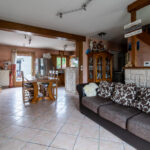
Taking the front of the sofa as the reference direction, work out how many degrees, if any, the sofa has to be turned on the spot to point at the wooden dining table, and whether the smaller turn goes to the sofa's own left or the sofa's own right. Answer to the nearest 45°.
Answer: approximately 90° to the sofa's own right

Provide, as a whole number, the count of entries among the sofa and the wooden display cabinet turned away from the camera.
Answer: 0

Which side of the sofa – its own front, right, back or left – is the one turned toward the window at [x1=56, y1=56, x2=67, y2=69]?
right

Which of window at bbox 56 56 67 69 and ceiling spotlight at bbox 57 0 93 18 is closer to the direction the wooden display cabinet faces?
the ceiling spotlight

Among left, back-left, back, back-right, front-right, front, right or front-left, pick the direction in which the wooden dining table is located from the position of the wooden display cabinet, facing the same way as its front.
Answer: front-right

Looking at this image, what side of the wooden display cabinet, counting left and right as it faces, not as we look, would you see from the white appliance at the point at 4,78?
right

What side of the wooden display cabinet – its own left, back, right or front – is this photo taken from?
front

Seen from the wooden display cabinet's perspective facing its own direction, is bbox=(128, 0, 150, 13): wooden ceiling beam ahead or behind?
ahead

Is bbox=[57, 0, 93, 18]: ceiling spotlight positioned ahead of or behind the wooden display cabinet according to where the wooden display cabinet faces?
ahead
